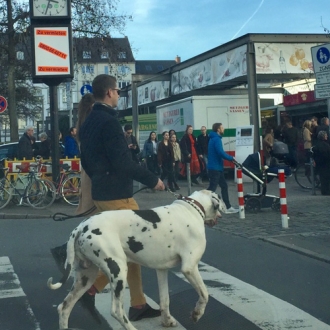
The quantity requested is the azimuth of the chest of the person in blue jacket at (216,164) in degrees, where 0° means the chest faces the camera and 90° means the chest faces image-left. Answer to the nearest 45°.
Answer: approximately 270°

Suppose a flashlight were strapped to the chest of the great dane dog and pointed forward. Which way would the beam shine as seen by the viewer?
to the viewer's right

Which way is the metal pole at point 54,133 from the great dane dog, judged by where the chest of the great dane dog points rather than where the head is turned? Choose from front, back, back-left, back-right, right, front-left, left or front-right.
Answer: left

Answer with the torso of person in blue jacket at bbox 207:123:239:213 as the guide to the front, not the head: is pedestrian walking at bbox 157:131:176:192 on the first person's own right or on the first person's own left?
on the first person's own left

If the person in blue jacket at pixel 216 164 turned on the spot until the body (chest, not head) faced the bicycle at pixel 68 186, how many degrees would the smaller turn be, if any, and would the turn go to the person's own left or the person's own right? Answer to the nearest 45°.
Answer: approximately 135° to the person's own left

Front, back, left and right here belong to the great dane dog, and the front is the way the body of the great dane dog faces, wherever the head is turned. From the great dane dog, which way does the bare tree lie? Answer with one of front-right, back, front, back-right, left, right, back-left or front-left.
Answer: left

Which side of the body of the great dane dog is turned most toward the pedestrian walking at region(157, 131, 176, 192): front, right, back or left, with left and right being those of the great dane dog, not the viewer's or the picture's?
left

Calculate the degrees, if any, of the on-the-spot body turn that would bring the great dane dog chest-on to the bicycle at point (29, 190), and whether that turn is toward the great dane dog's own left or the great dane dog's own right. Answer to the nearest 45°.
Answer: approximately 90° to the great dane dog's own left

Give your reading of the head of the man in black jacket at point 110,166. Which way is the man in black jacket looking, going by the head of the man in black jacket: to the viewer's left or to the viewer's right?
to the viewer's right
